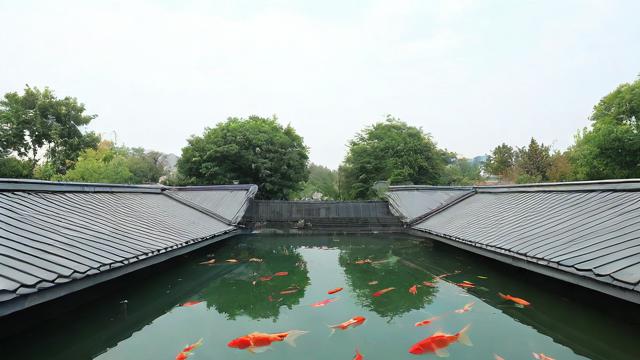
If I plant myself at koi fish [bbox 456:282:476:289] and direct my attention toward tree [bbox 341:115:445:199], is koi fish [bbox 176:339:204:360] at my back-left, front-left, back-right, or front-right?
back-left

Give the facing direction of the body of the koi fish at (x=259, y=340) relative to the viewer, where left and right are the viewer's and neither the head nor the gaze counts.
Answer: facing to the left of the viewer

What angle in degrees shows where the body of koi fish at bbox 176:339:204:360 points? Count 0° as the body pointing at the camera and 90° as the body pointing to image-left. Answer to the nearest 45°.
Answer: approximately 45°

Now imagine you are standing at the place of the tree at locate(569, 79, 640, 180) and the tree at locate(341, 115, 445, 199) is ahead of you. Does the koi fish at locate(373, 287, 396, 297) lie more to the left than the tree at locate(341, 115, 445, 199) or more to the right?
left
